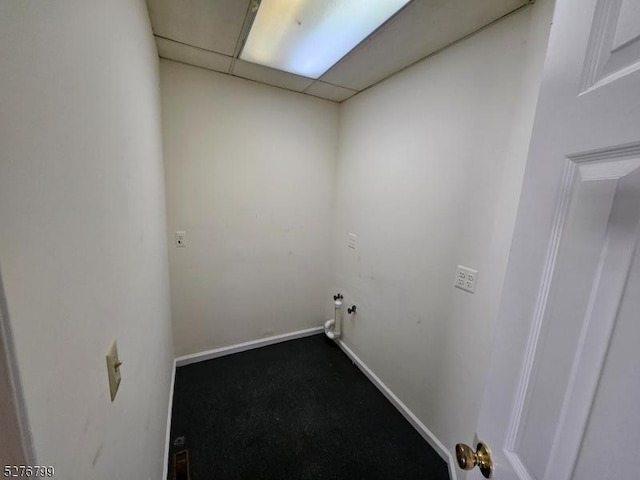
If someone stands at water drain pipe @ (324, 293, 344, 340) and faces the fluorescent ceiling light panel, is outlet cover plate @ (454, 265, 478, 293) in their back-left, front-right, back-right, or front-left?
front-left

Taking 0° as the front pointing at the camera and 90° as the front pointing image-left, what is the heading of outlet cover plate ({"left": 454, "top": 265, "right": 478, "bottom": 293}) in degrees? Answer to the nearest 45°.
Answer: approximately 45°

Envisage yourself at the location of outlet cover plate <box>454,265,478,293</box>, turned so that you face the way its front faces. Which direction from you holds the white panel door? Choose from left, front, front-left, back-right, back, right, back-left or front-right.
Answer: front-left

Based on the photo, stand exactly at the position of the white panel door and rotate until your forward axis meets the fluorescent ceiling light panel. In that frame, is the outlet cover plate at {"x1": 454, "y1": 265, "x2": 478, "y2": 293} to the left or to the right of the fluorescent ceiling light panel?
right

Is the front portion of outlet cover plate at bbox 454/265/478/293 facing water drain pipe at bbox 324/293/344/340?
no

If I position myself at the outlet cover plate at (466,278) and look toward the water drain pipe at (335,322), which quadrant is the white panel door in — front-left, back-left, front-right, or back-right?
back-left

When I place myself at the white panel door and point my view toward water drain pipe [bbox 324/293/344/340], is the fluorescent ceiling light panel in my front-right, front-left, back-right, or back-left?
front-left
